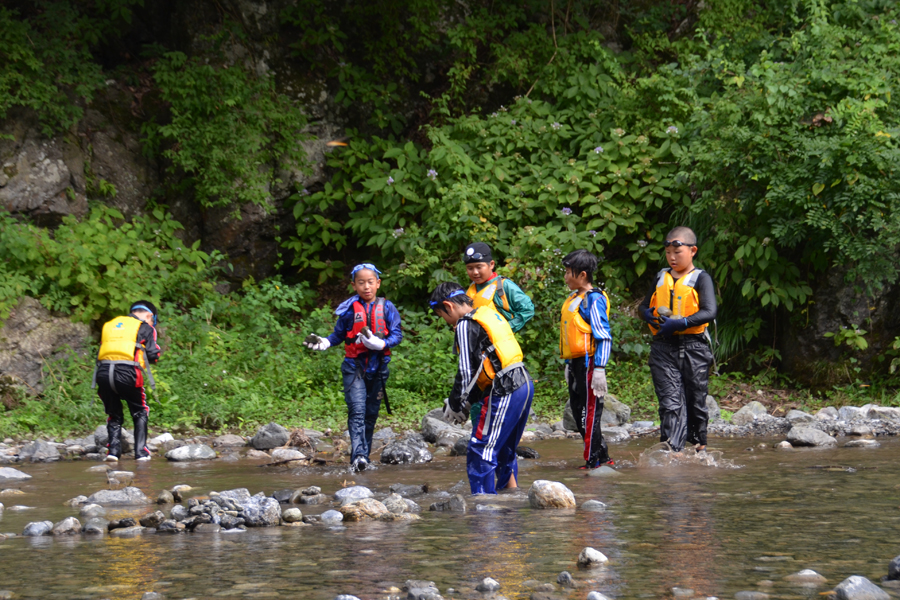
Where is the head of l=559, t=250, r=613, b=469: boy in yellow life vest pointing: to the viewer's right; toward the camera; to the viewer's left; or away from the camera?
to the viewer's left

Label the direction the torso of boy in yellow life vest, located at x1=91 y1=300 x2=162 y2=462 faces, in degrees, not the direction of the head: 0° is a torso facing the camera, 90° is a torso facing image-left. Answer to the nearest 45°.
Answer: approximately 225°

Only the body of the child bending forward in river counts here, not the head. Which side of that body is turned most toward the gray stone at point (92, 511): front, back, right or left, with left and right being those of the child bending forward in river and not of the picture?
front

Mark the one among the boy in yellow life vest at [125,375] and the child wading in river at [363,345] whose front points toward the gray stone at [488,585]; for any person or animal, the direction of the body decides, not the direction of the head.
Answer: the child wading in river

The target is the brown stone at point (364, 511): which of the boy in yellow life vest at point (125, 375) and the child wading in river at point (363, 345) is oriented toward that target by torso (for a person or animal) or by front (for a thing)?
the child wading in river

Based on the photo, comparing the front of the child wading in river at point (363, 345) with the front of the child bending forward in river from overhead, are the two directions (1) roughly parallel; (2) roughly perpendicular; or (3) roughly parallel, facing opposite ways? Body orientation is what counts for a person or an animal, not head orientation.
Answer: roughly perpendicular

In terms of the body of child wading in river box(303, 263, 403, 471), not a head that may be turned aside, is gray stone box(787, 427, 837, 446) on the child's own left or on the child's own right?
on the child's own left

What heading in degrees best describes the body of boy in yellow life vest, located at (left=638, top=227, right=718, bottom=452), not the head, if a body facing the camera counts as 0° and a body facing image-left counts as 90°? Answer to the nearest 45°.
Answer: approximately 45°

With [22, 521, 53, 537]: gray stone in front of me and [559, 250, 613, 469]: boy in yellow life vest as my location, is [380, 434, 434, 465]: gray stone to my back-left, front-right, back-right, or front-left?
front-right

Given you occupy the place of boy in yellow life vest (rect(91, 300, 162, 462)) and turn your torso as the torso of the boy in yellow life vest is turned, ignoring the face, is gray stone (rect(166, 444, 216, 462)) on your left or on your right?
on your right

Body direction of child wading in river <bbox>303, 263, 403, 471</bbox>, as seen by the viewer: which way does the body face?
toward the camera

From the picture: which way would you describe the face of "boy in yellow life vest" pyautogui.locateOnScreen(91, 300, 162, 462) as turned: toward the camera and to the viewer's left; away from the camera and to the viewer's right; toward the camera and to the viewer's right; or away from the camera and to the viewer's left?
away from the camera and to the viewer's right

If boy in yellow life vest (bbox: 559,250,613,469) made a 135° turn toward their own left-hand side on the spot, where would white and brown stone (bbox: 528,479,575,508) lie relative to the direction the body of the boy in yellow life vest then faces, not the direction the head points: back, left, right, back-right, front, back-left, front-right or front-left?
front-right

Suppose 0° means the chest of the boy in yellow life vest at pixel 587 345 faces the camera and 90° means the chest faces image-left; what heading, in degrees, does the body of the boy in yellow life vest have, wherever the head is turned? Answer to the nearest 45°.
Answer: approximately 90°

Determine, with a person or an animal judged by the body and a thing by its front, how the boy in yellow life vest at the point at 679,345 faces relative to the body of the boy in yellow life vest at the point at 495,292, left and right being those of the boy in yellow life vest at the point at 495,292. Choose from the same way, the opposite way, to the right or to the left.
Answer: the same way

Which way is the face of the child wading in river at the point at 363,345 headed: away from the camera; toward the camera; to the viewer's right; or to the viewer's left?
toward the camera

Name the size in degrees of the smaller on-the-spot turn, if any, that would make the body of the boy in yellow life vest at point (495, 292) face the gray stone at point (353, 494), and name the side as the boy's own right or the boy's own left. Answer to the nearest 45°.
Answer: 0° — they already face it

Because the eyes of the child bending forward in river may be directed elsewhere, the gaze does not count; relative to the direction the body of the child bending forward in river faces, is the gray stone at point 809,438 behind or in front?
behind

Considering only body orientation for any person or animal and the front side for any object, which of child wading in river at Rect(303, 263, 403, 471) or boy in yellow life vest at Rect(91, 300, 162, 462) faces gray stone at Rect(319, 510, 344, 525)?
the child wading in river

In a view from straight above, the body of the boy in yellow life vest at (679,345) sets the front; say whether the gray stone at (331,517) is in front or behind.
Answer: in front

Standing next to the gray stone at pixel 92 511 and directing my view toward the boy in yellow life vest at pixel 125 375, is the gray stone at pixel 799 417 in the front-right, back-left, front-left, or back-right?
front-right
